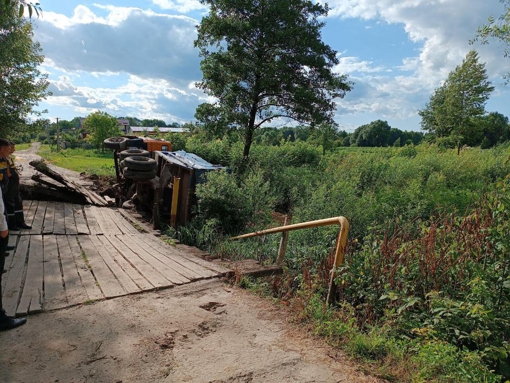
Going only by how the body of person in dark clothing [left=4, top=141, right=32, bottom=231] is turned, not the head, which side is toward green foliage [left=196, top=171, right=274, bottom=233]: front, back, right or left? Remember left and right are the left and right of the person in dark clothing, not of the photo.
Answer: front

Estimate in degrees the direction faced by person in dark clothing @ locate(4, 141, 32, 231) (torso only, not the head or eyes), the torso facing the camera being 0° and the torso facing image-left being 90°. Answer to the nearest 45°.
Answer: approximately 270°

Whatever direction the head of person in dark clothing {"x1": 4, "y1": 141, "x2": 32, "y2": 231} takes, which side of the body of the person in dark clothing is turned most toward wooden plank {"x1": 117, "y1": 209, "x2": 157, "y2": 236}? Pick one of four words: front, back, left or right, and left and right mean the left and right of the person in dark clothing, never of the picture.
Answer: front

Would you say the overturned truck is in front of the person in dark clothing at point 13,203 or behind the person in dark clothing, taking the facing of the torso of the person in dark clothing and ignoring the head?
in front

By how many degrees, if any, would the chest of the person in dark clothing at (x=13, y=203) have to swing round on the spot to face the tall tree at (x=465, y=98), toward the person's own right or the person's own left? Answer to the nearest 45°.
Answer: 0° — they already face it

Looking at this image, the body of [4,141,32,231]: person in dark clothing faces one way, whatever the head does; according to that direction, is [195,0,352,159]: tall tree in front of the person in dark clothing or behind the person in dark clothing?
in front

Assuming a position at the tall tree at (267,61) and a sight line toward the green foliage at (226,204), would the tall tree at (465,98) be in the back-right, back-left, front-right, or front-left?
back-left
